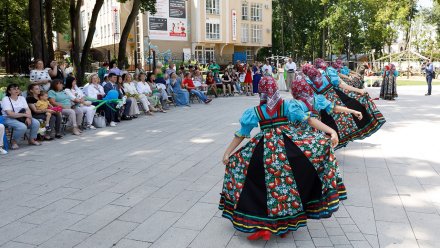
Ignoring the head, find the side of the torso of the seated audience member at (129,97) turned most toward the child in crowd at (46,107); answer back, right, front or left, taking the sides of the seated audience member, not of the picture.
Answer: right

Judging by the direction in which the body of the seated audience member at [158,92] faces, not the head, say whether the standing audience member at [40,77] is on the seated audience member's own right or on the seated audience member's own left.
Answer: on the seated audience member's own right

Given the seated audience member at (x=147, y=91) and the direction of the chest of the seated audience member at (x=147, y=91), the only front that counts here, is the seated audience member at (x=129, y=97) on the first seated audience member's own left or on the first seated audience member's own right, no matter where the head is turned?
on the first seated audience member's own right

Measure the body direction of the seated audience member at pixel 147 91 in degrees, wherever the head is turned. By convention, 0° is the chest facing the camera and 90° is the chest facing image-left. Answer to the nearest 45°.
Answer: approximately 315°

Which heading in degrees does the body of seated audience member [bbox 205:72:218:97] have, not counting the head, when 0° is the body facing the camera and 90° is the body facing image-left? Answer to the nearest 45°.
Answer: approximately 315°

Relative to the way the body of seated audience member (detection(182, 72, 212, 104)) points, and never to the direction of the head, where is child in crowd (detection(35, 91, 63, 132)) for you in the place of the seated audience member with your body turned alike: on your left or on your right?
on your right

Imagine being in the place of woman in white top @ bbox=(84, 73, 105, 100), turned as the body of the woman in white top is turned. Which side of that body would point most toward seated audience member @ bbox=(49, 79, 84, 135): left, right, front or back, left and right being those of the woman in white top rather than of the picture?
right

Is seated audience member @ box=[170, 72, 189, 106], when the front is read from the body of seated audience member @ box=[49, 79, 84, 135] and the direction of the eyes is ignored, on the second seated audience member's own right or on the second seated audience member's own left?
on the second seated audience member's own left
